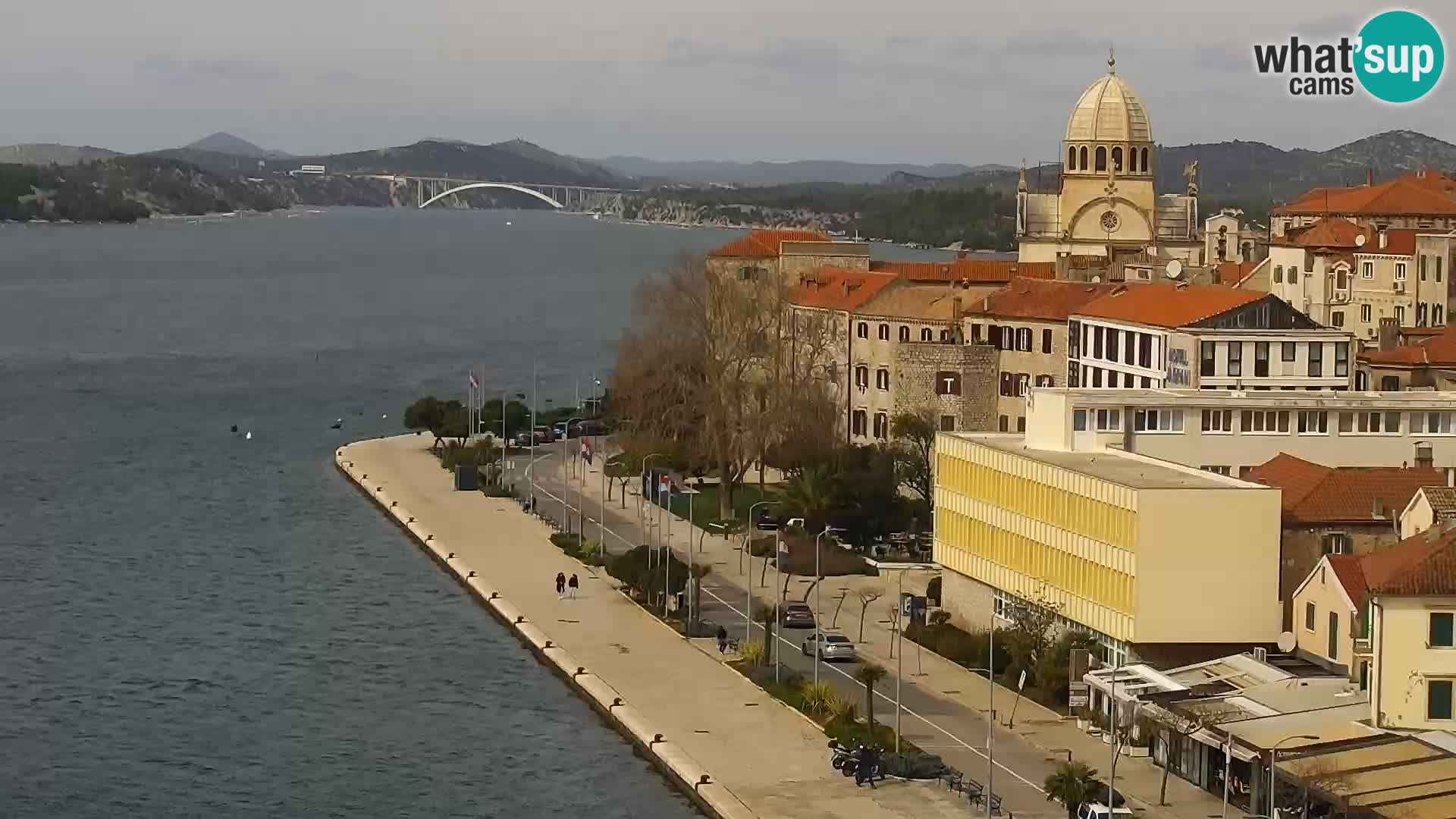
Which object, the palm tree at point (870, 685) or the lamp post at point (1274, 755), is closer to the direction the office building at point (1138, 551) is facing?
the palm tree

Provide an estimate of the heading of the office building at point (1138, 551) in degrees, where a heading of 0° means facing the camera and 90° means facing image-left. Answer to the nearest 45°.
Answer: approximately 45°

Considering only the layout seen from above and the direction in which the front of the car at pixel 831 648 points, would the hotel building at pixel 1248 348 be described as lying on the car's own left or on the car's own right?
on the car's own right

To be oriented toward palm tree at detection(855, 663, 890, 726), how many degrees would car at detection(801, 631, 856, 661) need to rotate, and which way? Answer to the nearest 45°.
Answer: approximately 135° to its left

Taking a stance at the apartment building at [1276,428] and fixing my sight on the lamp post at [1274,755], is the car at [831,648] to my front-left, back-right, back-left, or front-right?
front-right

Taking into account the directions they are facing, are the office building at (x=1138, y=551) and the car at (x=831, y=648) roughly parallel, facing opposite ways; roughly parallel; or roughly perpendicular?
roughly perpendicular

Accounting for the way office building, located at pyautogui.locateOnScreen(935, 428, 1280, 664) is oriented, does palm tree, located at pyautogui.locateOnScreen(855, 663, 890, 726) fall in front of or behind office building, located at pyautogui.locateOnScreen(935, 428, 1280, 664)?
in front

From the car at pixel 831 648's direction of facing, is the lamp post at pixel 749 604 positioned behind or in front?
in front

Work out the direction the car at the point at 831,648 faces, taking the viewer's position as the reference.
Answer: facing away from the viewer and to the left of the viewer
